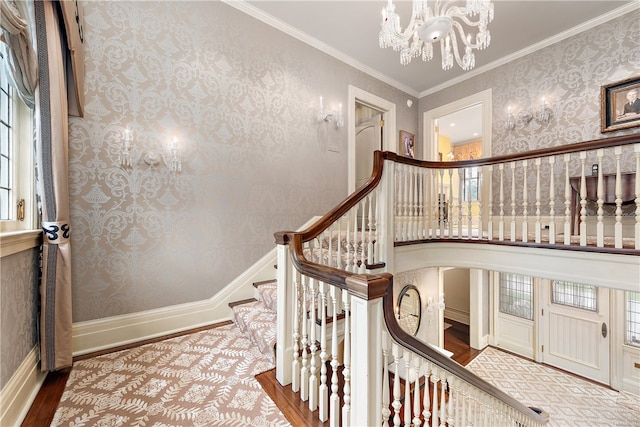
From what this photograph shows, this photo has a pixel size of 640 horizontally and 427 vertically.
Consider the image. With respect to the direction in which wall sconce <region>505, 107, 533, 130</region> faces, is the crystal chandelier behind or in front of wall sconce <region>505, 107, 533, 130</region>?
in front

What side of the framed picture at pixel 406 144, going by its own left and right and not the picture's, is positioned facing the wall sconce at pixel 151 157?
right

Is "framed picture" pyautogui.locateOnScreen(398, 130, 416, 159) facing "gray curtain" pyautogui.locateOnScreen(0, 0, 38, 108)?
no

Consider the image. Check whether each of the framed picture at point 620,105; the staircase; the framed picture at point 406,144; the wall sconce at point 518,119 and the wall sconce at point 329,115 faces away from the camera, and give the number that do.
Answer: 0

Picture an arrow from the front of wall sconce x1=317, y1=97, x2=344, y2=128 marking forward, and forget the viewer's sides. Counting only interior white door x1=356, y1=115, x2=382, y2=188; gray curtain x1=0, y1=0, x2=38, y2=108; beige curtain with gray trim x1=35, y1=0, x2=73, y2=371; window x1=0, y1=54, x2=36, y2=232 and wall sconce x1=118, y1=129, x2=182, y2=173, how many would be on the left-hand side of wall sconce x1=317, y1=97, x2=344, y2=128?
1

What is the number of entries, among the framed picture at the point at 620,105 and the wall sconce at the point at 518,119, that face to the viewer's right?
0

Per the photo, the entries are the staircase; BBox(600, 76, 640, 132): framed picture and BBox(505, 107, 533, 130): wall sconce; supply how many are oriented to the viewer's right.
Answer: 0

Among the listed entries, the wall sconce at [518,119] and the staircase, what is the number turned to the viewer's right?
0

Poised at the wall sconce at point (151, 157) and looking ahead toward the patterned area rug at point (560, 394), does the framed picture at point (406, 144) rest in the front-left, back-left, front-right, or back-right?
front-left

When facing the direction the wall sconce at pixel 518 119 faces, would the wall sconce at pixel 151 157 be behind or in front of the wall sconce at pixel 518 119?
in front

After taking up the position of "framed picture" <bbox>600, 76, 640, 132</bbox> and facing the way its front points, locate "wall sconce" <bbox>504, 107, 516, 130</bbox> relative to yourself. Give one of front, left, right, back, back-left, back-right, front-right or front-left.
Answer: front-right

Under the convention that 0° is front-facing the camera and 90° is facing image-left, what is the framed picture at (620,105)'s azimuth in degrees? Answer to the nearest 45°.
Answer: approximately 45°

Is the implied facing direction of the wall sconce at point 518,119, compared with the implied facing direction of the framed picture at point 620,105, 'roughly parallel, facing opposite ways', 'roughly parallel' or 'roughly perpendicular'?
roughly parallel

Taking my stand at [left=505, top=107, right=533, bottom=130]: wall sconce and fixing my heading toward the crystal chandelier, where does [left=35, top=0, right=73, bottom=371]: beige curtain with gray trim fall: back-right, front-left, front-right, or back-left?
front-right
